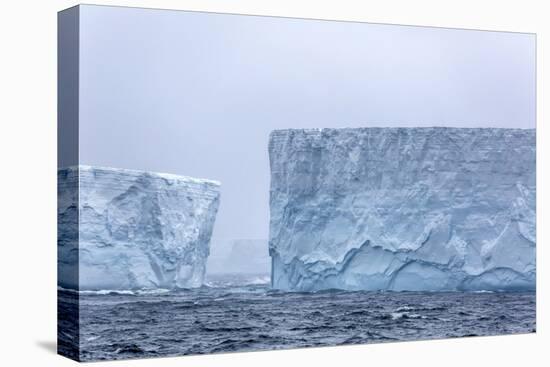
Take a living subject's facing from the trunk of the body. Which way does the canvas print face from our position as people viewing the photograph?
facing the viewer and to the right of the viewer
